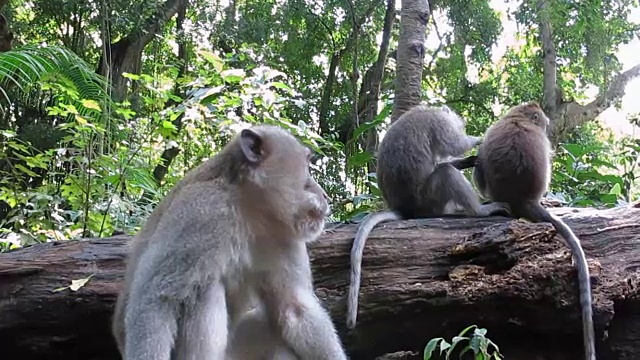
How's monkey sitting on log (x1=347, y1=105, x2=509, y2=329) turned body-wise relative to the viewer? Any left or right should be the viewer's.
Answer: facing to the right of the viewer

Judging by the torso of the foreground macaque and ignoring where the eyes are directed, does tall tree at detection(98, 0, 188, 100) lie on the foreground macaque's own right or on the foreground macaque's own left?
on the foreground macaque's own left

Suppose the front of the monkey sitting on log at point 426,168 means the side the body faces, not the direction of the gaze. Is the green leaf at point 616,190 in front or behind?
in front

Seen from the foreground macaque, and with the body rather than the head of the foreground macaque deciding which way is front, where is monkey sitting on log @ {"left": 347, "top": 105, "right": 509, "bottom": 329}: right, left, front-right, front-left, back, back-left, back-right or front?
front-left

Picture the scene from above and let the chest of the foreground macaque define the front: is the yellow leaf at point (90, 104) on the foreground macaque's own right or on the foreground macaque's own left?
on the foreground macaque's own left

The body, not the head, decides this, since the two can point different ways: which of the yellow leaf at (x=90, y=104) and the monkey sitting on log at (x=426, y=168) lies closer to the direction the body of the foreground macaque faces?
the monkey sitting on log

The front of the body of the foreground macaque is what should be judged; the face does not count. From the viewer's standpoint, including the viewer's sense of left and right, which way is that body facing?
facing to the right of the viewer

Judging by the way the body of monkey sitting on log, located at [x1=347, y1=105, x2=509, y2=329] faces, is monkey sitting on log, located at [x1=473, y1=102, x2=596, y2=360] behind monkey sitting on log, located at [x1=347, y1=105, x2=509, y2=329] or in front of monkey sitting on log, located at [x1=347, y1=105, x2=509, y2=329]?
in front
